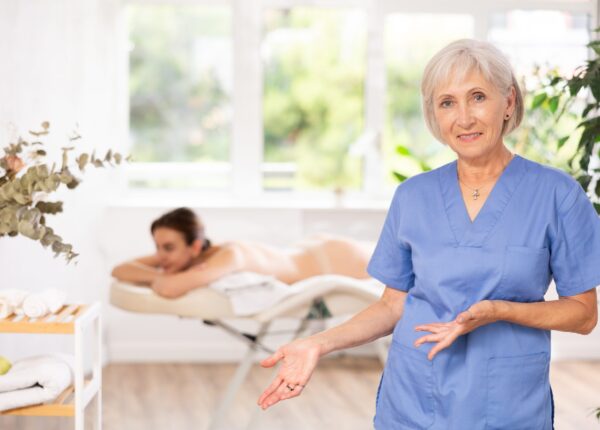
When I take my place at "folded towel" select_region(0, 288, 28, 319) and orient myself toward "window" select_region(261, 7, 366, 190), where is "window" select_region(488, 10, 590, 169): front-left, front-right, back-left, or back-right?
front-right

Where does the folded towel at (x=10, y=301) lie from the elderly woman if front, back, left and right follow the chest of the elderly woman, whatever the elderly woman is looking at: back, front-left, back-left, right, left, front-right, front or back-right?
back-right

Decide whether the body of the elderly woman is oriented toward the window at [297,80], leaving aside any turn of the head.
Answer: no

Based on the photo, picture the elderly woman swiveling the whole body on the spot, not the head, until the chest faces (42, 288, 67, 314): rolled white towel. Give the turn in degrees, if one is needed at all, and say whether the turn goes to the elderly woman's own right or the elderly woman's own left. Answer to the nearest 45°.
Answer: approximately 135° to the elderly woman's own right

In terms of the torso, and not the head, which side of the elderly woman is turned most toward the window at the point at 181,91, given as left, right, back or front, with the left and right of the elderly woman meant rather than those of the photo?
back

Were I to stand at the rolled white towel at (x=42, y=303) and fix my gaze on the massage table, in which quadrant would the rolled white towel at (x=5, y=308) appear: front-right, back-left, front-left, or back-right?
back-left

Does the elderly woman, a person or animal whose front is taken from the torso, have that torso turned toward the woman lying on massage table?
no

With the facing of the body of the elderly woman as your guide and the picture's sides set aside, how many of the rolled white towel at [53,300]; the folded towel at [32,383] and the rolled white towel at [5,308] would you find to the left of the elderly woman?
0

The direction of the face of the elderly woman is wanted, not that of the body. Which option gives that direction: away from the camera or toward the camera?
toward the camera

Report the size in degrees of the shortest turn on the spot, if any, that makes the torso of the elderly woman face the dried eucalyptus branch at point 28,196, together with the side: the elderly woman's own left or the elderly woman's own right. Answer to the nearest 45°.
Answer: approximately 135° to the elderly woman's own right

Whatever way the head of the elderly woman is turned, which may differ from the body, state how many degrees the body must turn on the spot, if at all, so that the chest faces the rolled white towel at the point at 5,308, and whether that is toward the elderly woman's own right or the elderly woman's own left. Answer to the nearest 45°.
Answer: approximately 135° to the elderly woman's own right

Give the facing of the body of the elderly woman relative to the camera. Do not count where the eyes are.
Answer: toward the camera

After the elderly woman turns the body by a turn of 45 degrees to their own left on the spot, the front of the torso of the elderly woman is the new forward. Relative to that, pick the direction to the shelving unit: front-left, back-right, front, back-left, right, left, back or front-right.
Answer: back

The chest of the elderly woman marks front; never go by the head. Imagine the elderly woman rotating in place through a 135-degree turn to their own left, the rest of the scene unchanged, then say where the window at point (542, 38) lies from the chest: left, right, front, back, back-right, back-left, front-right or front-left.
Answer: front-left
